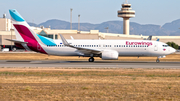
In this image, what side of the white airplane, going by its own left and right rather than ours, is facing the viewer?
right
